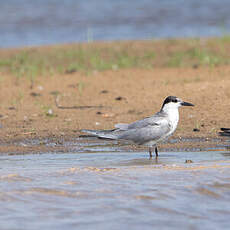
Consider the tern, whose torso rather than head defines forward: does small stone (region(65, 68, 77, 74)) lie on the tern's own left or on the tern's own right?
on the tern's own left

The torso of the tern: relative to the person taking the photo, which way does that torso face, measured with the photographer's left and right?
facing to the right of the viewer
